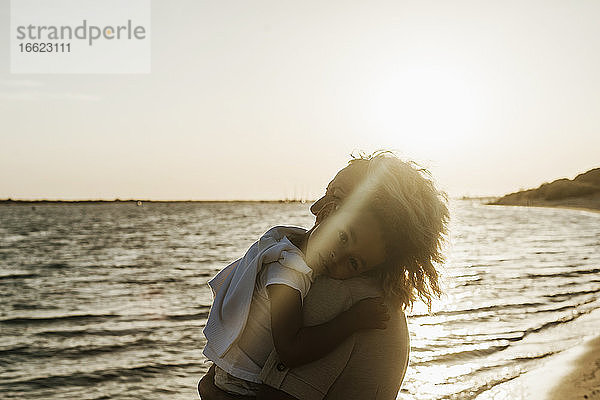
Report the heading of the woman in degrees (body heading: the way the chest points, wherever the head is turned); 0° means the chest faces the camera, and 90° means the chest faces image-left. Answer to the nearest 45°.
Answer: approximately 90°

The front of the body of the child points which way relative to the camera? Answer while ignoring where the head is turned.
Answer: to the viewer's right
